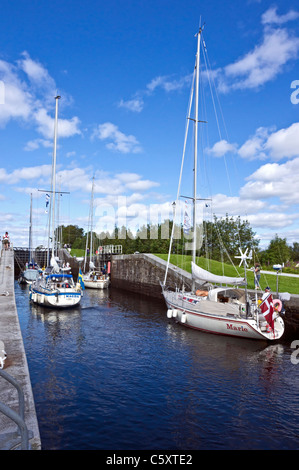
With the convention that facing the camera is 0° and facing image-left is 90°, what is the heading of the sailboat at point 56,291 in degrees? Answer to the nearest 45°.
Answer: approximately 135°

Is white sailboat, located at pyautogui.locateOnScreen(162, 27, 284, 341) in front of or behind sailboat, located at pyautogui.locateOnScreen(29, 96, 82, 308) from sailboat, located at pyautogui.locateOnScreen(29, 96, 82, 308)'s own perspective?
behind

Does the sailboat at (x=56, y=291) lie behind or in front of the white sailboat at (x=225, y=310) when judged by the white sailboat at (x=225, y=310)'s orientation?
in front

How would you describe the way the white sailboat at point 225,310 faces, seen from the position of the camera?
facing away from the viewer and to the left of the viewer
